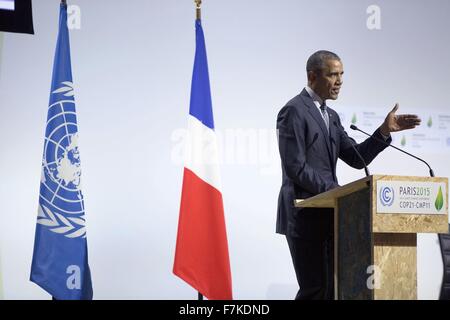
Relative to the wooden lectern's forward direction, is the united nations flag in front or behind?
behind

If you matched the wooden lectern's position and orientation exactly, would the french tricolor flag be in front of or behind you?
behind

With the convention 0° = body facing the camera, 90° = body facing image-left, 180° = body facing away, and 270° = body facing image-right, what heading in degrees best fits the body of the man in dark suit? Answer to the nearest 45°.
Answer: approximately 315°

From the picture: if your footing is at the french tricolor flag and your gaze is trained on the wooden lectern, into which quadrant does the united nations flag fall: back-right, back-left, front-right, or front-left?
back-right

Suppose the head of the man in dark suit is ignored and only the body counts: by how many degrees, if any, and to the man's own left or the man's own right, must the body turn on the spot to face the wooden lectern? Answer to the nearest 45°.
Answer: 0° — they already face it

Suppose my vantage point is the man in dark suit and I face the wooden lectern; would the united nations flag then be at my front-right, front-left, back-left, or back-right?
back-right

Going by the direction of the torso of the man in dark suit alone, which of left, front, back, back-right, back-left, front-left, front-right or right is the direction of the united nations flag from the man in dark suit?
back-right
